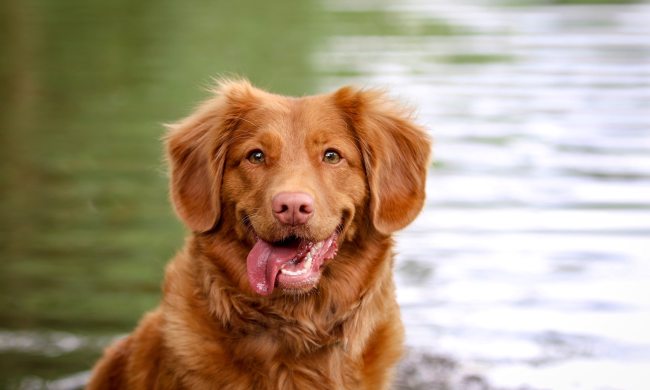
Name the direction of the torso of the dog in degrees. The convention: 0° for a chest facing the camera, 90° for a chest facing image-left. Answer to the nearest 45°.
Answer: approximately 0°
